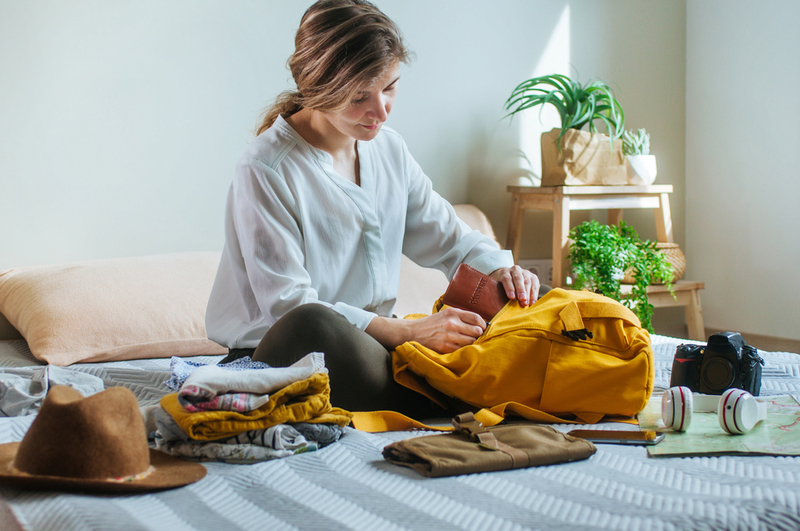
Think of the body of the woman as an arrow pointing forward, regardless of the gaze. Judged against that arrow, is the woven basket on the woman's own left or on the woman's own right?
on the woman's own left

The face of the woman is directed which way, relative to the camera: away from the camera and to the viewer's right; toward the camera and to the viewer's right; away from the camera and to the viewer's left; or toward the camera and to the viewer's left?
toward the camera and to the viewer's right

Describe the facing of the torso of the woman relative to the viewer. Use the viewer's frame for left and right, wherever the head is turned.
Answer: facing the viewer and to the right of the viewer

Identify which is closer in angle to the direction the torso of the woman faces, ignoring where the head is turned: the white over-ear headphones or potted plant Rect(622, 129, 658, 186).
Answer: the white over-ear headphones

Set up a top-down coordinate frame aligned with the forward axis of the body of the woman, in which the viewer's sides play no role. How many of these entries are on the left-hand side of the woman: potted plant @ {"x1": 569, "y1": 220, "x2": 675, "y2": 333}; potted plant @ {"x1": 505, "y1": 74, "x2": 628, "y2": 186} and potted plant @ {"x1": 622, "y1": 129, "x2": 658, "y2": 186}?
3

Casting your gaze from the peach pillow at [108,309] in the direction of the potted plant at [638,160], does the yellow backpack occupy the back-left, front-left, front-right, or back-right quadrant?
front-right

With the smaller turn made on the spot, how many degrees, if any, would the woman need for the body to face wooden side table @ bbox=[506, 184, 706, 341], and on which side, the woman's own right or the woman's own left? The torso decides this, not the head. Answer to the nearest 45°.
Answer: approximately 90° to the woman's own left

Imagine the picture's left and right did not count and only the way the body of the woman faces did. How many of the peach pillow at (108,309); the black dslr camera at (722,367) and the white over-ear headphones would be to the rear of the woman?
1

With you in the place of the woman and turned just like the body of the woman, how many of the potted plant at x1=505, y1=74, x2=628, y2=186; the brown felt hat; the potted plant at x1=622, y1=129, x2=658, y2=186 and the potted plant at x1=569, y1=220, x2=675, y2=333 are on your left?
3

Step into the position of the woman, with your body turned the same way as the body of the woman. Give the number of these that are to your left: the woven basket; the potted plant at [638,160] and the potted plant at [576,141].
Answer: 3

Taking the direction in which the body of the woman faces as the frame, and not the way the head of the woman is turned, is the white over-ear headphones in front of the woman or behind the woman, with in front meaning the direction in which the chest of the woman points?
in front

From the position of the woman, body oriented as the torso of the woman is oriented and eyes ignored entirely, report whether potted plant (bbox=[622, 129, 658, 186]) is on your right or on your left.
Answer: on your left

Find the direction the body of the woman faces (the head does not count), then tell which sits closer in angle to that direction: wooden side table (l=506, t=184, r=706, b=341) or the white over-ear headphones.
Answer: the white over-ear headphones
